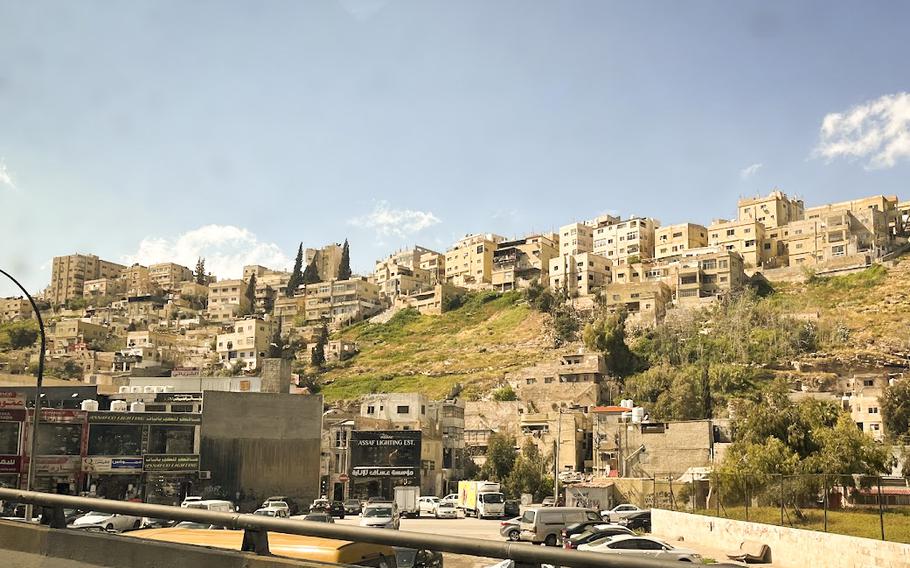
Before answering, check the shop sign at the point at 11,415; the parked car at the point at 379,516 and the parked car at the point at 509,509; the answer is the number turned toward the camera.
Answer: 2

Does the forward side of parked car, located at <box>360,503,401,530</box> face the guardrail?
yes

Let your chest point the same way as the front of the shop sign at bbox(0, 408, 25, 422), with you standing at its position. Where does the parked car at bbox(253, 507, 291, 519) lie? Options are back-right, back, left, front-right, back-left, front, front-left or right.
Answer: front-left

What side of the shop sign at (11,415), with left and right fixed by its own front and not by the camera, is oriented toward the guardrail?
front

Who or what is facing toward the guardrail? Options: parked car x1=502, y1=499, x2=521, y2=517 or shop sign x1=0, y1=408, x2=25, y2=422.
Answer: the shop sign
